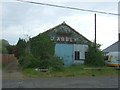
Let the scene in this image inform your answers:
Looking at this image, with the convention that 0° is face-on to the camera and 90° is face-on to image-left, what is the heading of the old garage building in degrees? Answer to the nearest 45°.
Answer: approximately 0°

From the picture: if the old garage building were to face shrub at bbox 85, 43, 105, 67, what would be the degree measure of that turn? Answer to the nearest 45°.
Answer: approximately 45° to its left
